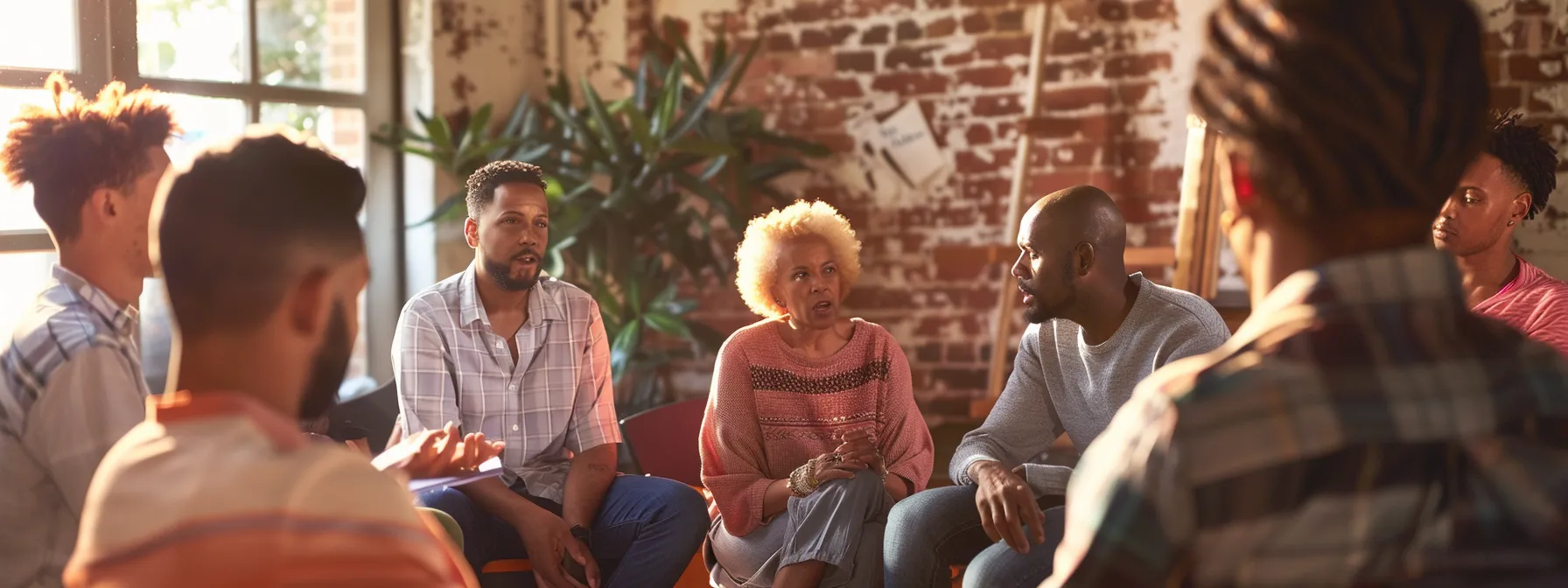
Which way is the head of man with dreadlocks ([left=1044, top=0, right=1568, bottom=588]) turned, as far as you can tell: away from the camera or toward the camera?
away from the camera

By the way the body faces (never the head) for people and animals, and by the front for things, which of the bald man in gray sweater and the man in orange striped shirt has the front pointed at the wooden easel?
the man in orange striped shirt

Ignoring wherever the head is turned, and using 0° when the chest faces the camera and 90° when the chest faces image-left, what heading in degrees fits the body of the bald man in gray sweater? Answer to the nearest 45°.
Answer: approximately 45°

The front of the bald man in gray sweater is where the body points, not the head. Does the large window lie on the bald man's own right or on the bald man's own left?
on the bald man's own right

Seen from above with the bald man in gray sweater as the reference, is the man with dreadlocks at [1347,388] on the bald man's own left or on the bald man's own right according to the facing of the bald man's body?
on the bald man's own left

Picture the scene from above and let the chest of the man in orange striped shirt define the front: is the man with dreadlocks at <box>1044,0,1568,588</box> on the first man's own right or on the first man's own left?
on the first man's own right

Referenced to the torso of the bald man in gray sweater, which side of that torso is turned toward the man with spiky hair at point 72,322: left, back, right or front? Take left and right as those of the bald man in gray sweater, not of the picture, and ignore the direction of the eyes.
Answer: front

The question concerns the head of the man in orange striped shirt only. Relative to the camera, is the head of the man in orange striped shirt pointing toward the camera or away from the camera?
away from the camera

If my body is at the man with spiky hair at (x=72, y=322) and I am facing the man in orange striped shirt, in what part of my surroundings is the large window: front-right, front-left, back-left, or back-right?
back-left

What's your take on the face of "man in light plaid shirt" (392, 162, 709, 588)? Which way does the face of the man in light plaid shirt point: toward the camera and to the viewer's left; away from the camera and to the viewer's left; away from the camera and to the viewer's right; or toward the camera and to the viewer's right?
toward the camera and to the viewer's right

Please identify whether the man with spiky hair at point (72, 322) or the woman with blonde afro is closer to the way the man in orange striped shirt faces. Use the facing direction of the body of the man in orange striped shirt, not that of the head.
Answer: the woman with blonde afro

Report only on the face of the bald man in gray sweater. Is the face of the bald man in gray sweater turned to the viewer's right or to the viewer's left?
to the viewer's left

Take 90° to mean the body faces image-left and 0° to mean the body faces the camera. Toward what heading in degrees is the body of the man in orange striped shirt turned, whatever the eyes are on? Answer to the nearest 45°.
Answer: approximately 225°

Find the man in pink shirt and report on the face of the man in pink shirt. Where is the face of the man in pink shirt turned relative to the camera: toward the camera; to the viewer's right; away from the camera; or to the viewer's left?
to the viewer's left

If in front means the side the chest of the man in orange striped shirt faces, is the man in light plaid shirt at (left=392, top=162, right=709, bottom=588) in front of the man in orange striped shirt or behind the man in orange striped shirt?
in front

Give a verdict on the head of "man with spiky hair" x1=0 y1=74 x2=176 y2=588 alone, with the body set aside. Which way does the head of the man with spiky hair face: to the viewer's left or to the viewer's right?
to the viewer's right

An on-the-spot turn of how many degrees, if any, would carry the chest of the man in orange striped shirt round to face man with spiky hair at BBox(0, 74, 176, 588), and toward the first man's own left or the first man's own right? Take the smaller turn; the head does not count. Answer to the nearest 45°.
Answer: approximately 45° to the first man's own left

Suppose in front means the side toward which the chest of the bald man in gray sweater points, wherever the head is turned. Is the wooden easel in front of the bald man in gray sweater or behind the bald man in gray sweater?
behind
